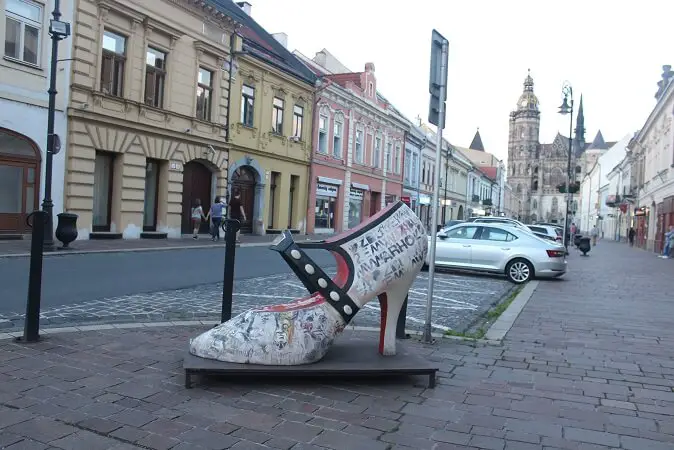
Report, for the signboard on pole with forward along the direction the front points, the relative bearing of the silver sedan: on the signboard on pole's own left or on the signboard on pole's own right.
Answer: on the signboard on pole's own right

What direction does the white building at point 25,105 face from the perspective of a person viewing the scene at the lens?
facing the viewer and to the right of the viewer

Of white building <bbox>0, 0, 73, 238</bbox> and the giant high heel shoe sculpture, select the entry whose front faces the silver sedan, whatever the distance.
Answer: the white building

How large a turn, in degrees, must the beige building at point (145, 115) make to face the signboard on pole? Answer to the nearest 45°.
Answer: approximately 45° to its right

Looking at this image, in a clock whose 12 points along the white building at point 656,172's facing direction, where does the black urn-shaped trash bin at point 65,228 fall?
The black urn-shaped trash bin is roughly at 10 o'clock from the white building.

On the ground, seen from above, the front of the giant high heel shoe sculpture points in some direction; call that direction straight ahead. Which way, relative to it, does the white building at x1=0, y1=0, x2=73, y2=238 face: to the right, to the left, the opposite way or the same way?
the opposite way

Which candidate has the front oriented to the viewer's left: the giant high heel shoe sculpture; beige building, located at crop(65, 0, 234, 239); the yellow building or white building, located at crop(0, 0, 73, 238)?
the giant high heel shoe sculpture

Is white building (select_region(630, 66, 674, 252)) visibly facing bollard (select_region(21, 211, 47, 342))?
no

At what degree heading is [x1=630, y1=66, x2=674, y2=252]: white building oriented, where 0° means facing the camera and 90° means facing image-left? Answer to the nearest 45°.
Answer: approximately 90°

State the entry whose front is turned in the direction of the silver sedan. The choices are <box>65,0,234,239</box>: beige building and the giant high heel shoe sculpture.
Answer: the beige building

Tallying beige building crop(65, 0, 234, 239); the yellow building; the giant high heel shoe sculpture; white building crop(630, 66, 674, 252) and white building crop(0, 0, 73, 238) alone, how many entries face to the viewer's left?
2

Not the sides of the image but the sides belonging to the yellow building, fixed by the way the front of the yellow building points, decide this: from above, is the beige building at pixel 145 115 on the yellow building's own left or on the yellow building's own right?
on the yellow building's own right

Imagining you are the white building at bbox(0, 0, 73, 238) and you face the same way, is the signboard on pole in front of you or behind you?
in front

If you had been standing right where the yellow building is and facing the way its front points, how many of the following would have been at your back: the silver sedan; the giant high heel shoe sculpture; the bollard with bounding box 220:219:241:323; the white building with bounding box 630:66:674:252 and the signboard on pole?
0

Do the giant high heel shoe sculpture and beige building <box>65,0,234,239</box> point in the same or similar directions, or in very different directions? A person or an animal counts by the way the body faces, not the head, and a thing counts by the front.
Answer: very different directions

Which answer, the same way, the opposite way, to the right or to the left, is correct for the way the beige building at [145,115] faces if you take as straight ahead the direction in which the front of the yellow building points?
the same way

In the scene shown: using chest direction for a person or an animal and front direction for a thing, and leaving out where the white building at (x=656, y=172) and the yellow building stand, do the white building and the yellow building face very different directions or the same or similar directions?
very different directions

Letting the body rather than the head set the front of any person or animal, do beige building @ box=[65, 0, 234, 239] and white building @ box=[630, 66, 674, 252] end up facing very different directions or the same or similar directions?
very different directions

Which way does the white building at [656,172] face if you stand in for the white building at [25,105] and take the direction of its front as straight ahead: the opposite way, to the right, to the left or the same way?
the opposite way

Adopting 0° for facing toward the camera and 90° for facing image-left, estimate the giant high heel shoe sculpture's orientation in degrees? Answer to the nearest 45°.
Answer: approximately 90°
